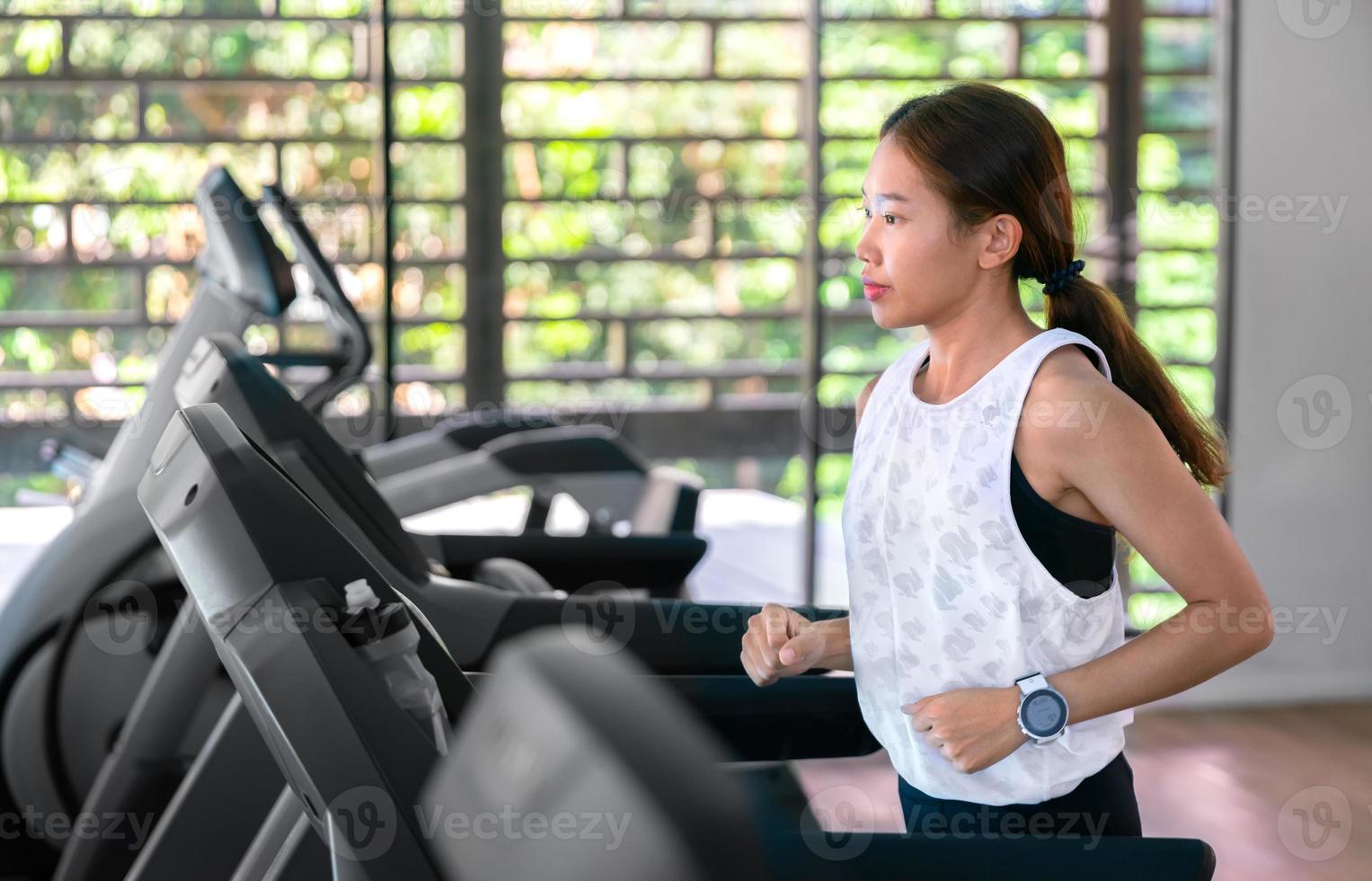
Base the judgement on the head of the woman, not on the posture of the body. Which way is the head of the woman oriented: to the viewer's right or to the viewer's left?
to the viewer's left

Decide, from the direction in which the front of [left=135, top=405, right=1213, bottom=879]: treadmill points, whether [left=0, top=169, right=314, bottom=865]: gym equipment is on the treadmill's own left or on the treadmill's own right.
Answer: on the treadmill's own right

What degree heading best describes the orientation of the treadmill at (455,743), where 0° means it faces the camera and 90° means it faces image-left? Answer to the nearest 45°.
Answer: approximately 90°
